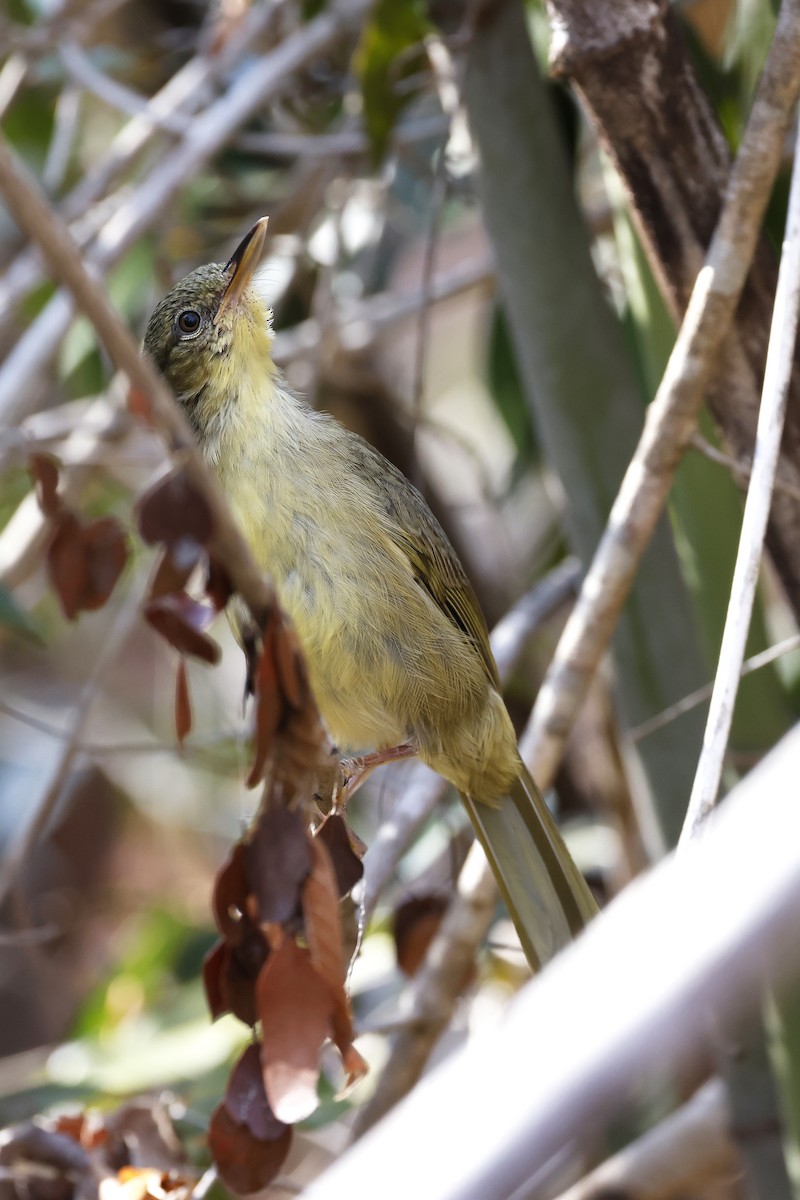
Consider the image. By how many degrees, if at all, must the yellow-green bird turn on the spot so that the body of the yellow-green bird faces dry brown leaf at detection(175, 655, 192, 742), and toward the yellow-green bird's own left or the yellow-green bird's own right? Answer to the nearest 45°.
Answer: approximately 45° to the yellow-green bird's own left

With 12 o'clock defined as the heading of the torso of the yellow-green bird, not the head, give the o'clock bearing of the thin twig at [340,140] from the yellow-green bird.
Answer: The thin twig is roughly at 5 o'clock from the yellow-green bird.

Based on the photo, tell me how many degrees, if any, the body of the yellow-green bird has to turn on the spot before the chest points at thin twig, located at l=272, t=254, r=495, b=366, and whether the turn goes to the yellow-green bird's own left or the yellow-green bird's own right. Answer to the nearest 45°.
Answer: approximately 135° to the yellow-green bird's own right

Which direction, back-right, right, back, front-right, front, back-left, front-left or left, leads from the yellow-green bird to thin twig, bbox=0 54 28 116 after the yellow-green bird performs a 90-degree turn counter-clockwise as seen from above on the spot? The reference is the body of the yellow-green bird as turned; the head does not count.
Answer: back-left

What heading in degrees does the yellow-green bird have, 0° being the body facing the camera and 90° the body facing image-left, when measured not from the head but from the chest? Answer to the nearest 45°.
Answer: approximately 45°
